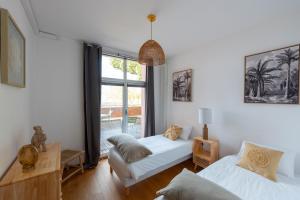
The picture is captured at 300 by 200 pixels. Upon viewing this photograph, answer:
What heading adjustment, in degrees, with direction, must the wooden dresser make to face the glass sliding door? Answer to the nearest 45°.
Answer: approximately 45° to its left

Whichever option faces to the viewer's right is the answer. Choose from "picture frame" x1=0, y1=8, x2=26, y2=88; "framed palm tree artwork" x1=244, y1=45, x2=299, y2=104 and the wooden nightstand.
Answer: the picture frame

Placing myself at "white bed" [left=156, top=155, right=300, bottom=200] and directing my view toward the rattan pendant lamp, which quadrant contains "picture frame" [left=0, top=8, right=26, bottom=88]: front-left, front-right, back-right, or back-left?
front-left

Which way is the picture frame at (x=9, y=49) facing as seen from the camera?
to the viewer's right

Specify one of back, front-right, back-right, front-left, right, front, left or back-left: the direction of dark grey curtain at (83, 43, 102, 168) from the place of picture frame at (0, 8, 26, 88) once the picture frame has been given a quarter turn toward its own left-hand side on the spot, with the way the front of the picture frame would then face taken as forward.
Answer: front-right

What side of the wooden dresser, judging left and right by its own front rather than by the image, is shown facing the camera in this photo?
right

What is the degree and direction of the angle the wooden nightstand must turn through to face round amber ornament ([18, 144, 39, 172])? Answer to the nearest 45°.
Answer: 0° — it already faces it

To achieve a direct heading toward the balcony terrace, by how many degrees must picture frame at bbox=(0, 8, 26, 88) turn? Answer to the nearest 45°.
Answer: approximately 45° to its left

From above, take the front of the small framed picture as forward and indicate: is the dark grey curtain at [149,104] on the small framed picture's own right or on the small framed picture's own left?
on the small framed picture's own right

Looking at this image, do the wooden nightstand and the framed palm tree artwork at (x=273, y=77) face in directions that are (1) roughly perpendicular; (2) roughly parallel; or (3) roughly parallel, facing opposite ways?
roughly parallel

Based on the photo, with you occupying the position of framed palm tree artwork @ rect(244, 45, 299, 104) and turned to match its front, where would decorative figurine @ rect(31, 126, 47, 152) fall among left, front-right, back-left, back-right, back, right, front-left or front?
front

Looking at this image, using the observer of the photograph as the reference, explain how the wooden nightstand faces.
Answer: facing the viewer and to the left of the viewer

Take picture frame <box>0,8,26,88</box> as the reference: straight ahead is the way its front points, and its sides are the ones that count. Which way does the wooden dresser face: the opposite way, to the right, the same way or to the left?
the same way

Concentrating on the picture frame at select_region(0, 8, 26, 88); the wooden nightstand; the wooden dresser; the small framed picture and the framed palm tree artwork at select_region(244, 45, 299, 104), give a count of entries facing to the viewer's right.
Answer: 2

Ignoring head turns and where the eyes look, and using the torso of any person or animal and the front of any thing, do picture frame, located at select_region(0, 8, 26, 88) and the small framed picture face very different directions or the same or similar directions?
very different directions
